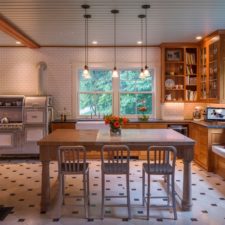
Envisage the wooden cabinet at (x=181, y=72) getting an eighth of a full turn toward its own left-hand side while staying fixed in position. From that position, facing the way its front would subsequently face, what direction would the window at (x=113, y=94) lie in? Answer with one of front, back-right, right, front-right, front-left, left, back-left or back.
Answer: back-right

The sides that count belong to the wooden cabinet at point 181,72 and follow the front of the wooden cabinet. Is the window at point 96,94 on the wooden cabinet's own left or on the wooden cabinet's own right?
on the wooden cabinet's own right

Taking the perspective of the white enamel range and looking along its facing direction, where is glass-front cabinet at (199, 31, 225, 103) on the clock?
The glass-front cabinet is roughly at 10 o'clock from the white enamel range.

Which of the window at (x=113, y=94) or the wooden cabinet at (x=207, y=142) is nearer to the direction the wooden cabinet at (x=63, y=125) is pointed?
the wooden cabinet

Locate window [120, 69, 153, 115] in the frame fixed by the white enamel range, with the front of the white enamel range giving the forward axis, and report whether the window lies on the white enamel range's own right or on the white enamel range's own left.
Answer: on the white enamel range's own left

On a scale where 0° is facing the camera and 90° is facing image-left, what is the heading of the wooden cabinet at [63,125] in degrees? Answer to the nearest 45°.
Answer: approximately 0°
